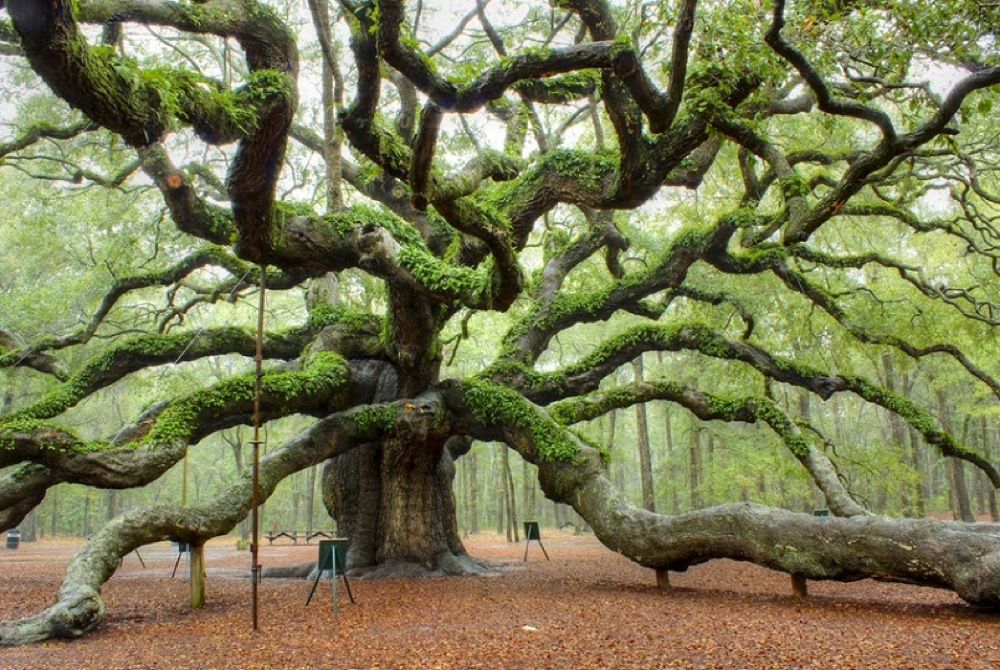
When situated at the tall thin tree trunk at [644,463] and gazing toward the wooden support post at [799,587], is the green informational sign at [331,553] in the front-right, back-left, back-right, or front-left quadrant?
front-right

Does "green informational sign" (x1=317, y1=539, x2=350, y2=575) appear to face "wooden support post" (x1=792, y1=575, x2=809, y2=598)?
no

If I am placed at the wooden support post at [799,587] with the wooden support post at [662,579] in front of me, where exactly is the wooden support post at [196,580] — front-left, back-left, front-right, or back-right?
front-left

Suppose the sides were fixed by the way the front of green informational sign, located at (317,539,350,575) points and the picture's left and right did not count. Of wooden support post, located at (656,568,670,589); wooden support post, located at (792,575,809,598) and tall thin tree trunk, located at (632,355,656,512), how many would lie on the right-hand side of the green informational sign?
0

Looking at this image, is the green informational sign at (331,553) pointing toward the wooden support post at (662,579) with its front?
no

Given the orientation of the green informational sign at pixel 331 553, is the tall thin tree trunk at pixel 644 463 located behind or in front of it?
behind

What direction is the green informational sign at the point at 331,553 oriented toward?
toward the camera

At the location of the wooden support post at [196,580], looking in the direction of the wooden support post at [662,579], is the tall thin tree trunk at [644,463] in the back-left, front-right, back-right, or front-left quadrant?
front-left
